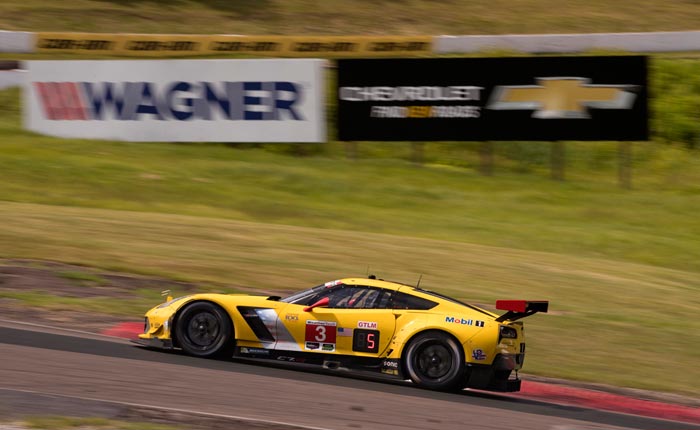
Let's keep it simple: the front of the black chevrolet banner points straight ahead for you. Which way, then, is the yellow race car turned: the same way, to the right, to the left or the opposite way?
to the right

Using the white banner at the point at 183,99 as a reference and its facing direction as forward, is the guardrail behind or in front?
behind

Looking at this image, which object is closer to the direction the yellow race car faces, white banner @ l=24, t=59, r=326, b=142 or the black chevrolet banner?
the white banner

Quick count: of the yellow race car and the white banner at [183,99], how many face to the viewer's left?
1

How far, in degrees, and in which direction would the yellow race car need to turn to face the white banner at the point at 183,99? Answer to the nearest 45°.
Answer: approximately 90° to its right

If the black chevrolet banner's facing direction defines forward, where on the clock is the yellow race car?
The yellow race car is roughly at 12 o'clock from the black chevrolet banner.

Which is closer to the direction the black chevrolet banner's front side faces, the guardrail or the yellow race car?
the yellow race car

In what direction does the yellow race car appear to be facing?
to the viewer's left

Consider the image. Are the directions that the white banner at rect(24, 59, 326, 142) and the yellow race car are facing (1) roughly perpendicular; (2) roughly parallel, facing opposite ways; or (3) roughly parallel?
roughly perpendicular
